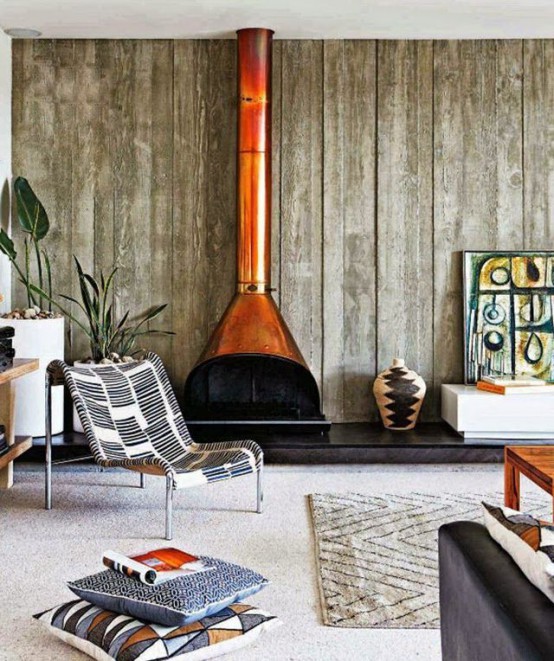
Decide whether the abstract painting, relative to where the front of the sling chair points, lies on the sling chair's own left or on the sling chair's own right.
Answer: on the sling chair's own left

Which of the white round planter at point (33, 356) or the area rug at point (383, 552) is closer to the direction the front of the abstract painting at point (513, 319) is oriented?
the area rug

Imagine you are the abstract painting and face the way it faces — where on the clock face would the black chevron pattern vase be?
The black chevron pattern vase is roughly at 2 o'clock from the abstract painting.

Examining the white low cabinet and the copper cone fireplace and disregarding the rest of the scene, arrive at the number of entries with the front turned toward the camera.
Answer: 2

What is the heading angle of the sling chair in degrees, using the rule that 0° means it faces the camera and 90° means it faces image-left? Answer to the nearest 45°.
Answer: approximately 315°

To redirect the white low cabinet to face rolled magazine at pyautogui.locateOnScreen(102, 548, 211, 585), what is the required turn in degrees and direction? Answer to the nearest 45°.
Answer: approximately 45° to its right

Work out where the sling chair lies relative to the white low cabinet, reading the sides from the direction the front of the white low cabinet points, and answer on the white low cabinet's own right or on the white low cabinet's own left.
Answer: on the white low cabinet's own right

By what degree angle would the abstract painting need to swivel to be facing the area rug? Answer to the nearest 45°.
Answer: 0° — it already faces it

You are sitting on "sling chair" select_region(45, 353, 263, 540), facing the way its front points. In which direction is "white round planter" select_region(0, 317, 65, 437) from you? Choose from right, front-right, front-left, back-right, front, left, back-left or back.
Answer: back
